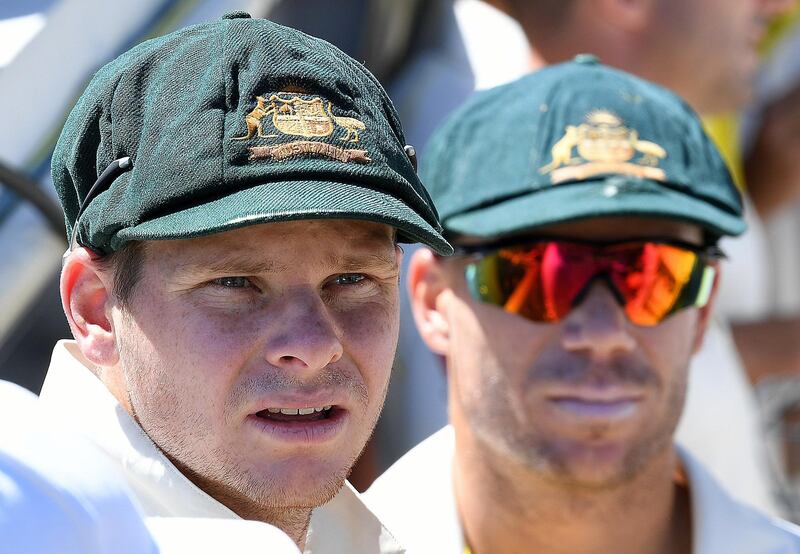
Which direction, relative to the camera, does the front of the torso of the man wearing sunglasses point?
toward the camera

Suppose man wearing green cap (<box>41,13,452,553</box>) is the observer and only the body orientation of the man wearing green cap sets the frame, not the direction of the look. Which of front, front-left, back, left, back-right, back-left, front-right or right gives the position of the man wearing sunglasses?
left

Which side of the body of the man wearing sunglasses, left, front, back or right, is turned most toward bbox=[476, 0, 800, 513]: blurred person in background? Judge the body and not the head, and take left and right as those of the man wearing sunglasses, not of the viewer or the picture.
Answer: back

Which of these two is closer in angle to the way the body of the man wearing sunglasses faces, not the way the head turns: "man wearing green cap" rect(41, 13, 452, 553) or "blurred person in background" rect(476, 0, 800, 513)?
the man wearing green cap

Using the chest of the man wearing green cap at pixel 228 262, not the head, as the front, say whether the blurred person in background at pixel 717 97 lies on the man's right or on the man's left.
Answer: on the man's left

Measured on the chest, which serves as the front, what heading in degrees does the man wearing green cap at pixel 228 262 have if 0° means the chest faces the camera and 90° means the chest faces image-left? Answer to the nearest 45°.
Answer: approximately 315°

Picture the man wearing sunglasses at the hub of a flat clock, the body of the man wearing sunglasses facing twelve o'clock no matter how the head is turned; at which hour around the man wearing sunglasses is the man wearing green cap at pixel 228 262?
The man wearing green cap is roughly at 1 o'clock from the man wearing sunglasses.
